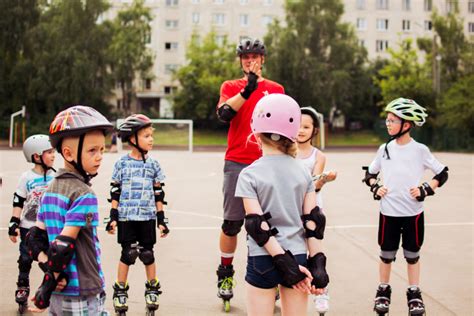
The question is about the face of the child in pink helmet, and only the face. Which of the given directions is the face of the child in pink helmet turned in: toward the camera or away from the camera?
away from the camera

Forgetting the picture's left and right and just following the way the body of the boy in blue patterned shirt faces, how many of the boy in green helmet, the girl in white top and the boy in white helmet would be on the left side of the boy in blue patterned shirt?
2

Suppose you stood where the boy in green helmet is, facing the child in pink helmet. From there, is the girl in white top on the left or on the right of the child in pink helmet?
right

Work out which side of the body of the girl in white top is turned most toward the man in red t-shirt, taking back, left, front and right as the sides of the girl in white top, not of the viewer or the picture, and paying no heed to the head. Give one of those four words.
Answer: right

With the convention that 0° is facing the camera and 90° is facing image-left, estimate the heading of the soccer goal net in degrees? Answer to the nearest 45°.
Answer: approximately 0°

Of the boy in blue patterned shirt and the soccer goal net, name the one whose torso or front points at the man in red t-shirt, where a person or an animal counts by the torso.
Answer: the soccer goal net
